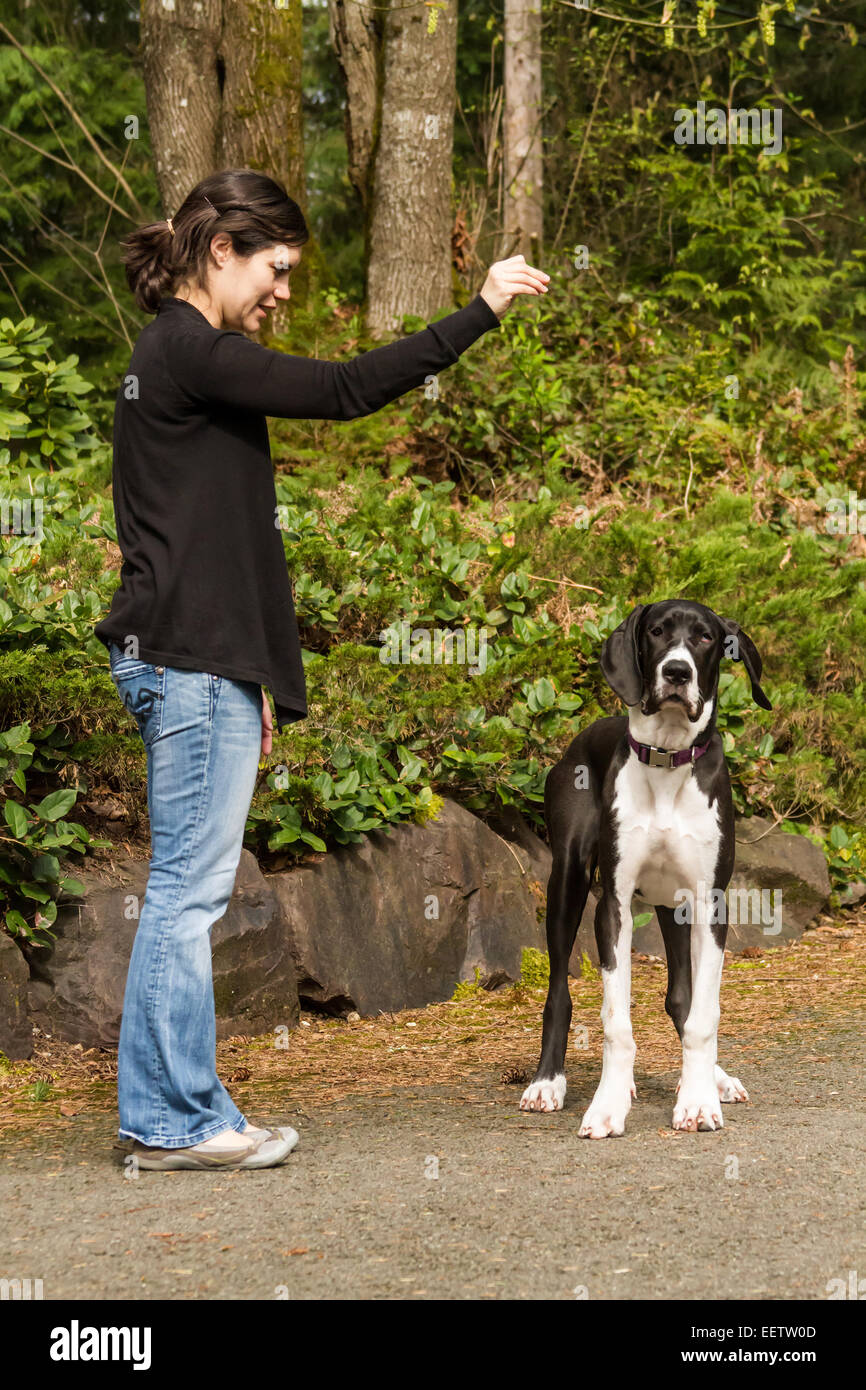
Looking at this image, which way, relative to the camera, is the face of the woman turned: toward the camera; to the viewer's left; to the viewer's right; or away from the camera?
to the viewer's right

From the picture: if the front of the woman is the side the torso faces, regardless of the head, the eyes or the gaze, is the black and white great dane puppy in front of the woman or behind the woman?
in front

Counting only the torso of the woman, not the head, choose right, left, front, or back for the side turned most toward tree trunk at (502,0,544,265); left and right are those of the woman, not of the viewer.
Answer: left

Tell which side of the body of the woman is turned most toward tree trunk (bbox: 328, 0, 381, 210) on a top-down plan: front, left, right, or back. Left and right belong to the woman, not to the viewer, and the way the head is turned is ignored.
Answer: left

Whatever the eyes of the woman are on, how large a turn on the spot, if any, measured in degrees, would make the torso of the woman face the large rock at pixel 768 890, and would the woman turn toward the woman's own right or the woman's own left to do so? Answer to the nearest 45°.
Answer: approximately 45° to the woman's own left

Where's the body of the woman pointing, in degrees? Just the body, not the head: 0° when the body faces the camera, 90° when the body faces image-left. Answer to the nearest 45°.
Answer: approximately 270°

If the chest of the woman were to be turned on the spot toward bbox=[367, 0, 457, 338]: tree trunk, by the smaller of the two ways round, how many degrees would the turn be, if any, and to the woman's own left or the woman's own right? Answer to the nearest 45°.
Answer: approximately 90° to the woman's own left

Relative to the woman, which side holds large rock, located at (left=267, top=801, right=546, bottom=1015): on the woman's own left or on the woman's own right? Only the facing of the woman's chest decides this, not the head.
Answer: on the woman's own left

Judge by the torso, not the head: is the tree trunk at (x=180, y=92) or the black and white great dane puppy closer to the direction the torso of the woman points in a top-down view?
the black and white great dane puppy

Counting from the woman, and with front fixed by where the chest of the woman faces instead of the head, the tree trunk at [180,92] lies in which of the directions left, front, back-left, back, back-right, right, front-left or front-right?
left

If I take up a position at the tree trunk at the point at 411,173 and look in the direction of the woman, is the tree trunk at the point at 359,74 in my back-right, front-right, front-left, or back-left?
back-right

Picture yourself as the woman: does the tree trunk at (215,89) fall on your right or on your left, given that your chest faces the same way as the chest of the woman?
on your left
